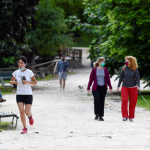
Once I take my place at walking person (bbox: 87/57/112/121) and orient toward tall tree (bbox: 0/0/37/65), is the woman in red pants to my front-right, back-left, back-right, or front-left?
back-right

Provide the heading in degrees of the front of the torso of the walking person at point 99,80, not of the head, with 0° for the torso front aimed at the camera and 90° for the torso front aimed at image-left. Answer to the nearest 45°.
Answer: approximately 0°

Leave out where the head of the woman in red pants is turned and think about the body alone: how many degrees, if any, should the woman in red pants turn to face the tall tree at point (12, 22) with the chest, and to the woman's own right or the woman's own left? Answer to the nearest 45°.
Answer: approximately 135° to the woman's own right

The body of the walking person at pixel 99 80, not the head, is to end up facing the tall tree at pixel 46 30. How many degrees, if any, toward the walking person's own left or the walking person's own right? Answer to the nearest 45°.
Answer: approximately 180°

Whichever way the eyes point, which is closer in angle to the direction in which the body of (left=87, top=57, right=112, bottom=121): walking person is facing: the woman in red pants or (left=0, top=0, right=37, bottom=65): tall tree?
the woman in red pants

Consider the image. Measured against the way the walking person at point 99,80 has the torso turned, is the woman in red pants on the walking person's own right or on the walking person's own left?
on the walking person's own left

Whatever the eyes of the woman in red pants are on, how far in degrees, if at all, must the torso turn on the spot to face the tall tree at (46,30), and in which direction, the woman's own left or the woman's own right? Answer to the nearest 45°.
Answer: approximately 180°

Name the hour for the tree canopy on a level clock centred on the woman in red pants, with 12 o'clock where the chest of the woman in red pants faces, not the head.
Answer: The tree canopy is roughly at 6 o'clock from the woman in red pants.

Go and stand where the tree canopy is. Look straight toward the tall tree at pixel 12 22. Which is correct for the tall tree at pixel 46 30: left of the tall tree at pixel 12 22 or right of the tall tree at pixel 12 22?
right
